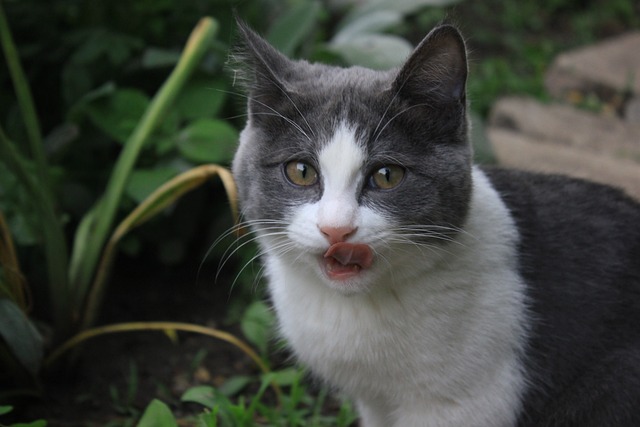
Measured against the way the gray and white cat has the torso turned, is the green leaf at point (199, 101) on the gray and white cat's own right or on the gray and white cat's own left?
on the gray and white cat's own right

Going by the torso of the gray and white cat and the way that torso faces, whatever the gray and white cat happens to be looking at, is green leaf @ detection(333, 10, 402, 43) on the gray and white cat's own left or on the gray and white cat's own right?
on the gray and white cat's own right

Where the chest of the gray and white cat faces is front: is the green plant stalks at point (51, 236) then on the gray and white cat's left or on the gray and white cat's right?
on the gray and white cat's right

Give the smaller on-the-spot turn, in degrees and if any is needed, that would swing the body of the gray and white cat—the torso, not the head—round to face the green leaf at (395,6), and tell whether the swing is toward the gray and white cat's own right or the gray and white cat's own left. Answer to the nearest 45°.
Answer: approximately 135° to the gray and white cat's own right

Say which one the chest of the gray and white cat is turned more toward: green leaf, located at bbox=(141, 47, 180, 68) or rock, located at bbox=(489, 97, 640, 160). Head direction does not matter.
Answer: the green leaf

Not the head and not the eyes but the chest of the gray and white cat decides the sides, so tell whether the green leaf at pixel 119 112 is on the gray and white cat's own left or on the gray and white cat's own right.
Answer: on the gray and white cat's own right

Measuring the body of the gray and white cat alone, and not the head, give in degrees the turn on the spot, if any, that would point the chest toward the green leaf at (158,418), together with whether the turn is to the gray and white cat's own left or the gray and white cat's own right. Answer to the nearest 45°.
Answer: approximately 45° to the gray and white cat's own right

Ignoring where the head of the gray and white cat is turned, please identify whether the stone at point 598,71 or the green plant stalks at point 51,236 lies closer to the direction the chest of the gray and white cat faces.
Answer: the green plant stalks

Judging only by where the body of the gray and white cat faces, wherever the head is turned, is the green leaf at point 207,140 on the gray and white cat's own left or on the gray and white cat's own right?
on the gray and white cat's own right

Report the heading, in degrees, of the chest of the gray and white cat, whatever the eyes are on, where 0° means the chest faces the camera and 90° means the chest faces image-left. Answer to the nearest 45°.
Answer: approximately 45°
